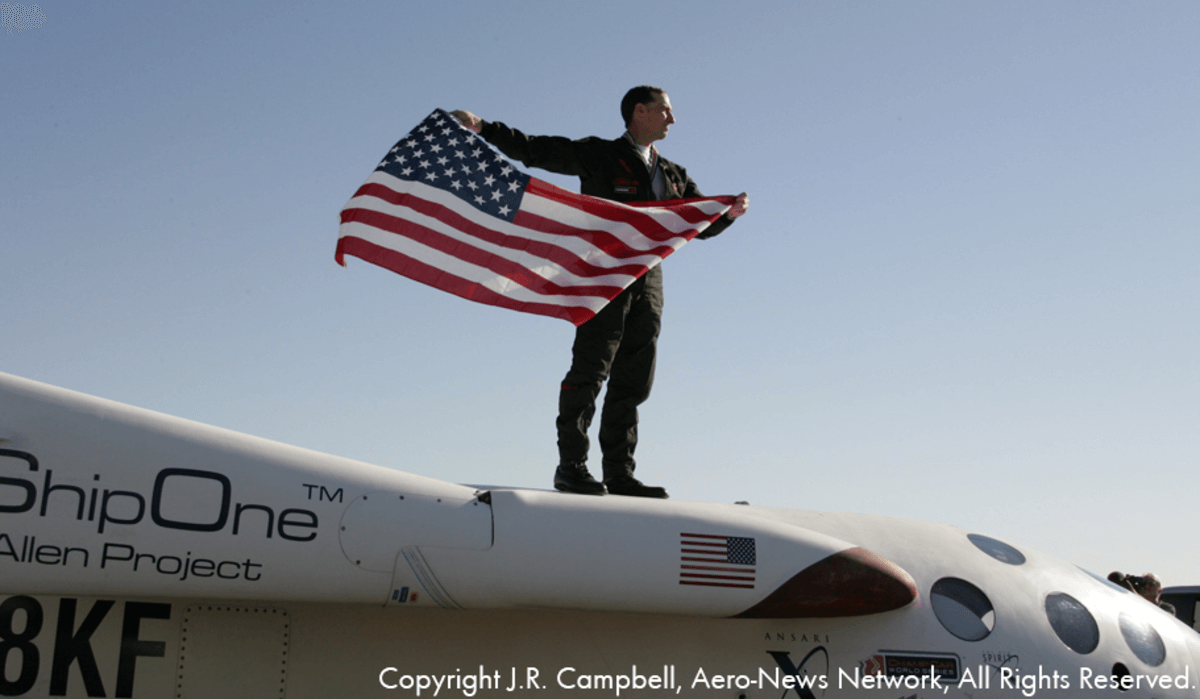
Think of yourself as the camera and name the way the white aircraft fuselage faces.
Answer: facing to the right of the viewer

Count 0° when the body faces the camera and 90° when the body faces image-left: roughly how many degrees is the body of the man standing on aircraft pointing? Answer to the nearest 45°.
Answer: approximately 315°

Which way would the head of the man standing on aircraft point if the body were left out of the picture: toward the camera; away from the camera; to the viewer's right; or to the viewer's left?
to the viewer's right
